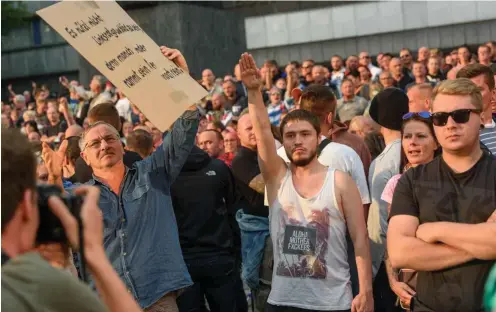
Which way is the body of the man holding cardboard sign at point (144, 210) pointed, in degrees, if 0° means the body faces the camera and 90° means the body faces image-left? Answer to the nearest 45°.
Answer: approximately 0°

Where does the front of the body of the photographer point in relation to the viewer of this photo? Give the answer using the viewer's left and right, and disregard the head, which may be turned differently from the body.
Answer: facing away from the viewer and to the right of the viewer

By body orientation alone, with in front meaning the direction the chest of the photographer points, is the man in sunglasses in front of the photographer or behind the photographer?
in front

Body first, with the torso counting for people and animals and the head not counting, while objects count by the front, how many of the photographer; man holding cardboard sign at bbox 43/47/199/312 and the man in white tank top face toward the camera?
2

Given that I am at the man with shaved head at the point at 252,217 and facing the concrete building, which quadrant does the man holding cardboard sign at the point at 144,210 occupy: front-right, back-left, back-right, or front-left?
back-left

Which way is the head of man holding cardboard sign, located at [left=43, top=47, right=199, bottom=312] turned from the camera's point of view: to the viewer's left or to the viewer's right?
to the viewer's right

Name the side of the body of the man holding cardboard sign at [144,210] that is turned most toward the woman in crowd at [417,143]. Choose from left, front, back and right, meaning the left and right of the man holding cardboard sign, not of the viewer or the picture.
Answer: left

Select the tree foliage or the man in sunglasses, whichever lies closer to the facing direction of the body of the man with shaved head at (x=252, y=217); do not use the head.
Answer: the man in sunglasses

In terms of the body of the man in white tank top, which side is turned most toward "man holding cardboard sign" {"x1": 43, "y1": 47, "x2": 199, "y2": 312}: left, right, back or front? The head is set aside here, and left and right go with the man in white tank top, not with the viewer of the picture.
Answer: right

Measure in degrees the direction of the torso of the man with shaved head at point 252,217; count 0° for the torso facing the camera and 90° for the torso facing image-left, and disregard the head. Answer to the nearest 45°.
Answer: approximately 315°

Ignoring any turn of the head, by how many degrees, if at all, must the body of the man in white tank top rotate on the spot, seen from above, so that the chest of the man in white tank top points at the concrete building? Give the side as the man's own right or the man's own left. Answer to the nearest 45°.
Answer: approximately 180°

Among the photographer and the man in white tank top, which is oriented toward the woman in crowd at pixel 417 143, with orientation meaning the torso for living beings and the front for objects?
the photographer

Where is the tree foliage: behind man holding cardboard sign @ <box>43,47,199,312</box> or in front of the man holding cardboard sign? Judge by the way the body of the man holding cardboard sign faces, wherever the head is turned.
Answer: behind
